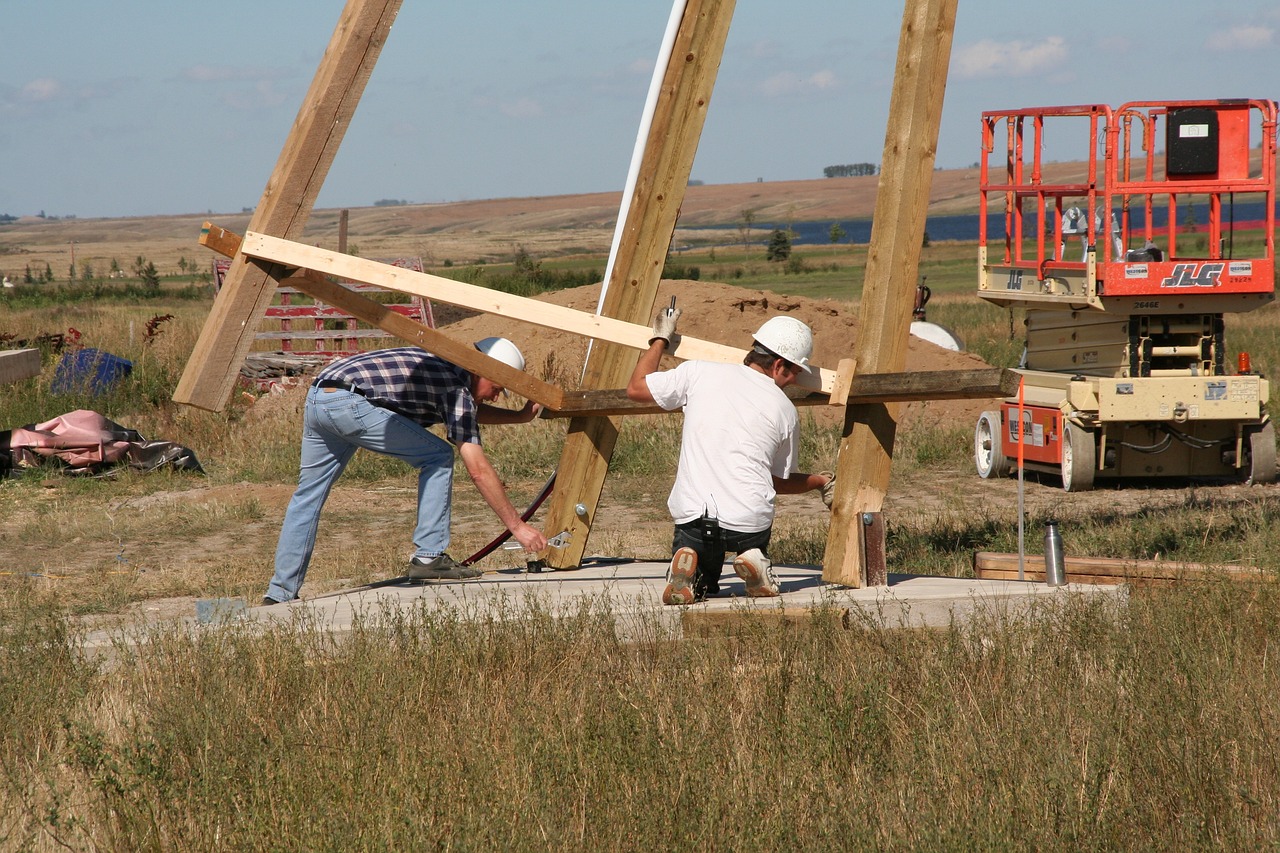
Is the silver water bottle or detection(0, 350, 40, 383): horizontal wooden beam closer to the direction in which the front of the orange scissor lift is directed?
the silver water bottle

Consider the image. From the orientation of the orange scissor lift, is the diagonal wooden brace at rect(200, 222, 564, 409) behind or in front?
in front

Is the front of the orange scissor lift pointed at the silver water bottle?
yes

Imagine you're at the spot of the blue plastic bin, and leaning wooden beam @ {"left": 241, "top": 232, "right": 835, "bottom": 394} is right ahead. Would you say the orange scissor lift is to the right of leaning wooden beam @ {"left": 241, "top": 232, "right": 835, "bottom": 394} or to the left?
left

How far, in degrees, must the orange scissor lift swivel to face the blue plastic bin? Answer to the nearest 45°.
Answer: approximately 90° to its right

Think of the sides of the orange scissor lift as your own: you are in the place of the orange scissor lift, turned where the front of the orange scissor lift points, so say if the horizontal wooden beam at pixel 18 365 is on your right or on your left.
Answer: on your right

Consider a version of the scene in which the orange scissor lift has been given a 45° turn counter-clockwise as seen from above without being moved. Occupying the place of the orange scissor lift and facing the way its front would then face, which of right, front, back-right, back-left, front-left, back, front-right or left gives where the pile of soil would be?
back

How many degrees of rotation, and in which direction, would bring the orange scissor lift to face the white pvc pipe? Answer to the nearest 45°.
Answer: approximately 45° to its right

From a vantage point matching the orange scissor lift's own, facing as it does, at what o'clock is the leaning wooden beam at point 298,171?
The leaning wooden beam is roughly at 1 o'clock from the orange scissor lift.

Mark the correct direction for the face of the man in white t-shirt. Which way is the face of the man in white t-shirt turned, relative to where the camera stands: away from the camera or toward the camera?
away from the camera

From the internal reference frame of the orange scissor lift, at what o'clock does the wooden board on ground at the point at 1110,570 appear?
The wooden board on ground is roughly at 12 o'clock from the orange scissor lift.
